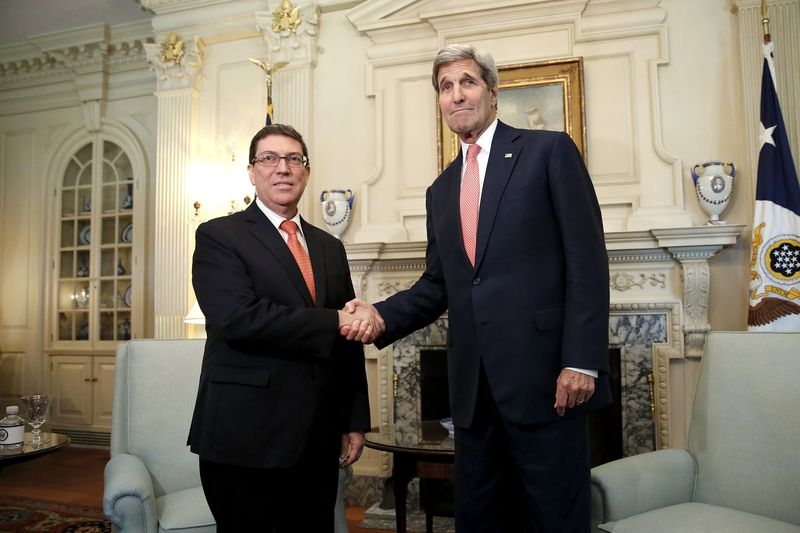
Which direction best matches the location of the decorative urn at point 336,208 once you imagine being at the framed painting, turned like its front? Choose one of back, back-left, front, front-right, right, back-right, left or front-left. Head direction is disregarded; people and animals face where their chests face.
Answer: front-right

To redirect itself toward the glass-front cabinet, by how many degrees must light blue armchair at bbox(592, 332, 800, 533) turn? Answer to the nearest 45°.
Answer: approximately 45° to its right

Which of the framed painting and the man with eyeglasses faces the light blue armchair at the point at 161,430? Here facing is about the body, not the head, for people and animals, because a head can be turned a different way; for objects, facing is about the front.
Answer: the framed painting

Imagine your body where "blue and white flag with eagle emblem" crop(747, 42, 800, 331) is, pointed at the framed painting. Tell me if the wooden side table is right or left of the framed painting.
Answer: left

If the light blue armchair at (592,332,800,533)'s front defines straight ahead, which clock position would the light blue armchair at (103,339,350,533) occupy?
the light blue armchair at (103,339,350,533) is roughly at 1 o'clock from the light blue armchair at (592,332,800,533).

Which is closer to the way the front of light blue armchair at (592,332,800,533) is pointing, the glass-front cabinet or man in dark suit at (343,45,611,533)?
the man in dark suit

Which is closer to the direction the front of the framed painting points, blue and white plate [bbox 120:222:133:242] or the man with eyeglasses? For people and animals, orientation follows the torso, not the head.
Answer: the man with eyeglasses

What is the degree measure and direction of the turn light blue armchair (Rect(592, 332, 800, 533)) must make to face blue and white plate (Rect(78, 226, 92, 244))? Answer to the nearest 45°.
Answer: approximately 45° to its right

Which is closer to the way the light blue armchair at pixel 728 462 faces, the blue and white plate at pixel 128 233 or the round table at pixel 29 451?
the round table
